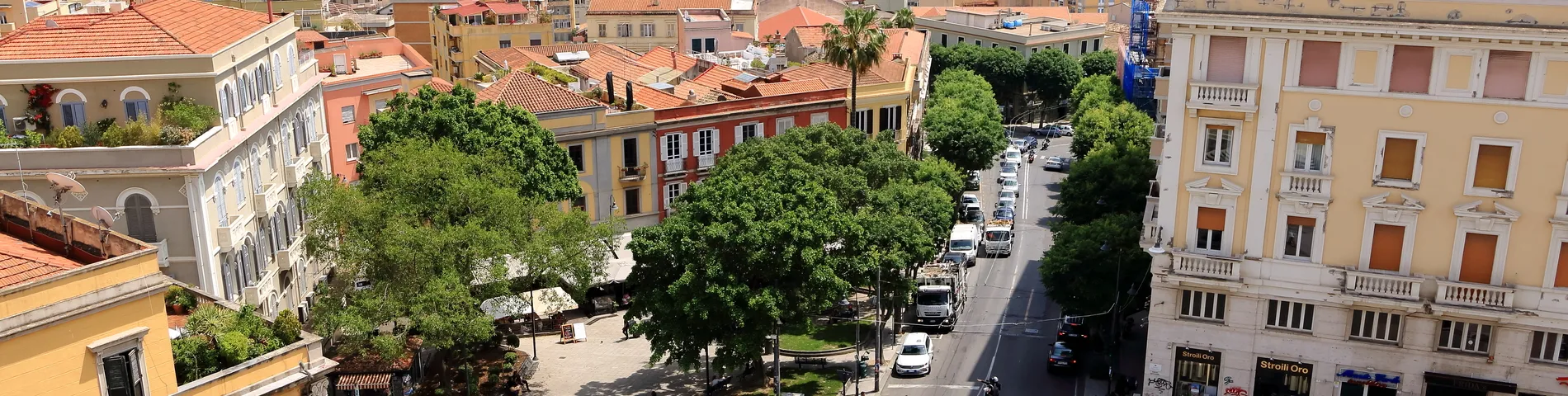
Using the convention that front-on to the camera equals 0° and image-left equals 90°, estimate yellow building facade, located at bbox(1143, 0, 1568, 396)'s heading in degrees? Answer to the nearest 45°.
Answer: approximately 0°

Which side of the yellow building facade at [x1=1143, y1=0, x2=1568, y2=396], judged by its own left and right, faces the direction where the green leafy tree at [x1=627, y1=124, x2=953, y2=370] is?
right

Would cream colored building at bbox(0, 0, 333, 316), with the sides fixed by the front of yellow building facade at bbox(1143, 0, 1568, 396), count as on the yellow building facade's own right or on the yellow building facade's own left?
on the yellow building facade's own right

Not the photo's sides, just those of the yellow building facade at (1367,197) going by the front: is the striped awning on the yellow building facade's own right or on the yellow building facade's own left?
on the yellow building facade's own right
